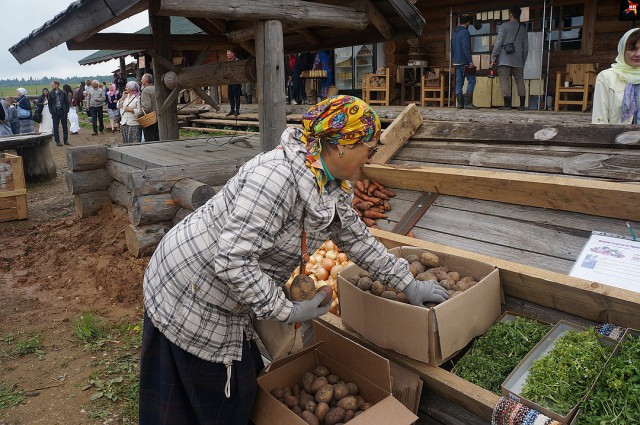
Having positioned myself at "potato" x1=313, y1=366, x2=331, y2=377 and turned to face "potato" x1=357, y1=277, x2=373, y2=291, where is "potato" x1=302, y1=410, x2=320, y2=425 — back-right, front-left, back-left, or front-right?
back-right

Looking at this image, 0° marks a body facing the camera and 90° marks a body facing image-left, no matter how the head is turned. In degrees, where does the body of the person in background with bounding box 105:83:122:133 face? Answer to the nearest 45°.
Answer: approximately 0°

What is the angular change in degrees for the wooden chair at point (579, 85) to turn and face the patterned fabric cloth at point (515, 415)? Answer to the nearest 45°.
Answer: approximately 45° to its left

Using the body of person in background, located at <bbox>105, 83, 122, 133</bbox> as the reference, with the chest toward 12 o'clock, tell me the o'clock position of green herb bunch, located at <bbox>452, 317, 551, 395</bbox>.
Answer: The green herb bunch is roughly at 12 o'clock from the person in background.

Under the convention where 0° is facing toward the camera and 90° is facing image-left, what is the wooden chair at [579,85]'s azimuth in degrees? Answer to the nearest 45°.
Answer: approximately 45°
